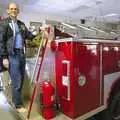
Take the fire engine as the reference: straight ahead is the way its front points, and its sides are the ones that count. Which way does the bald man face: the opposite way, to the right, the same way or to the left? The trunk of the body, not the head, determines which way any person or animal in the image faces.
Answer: to the right

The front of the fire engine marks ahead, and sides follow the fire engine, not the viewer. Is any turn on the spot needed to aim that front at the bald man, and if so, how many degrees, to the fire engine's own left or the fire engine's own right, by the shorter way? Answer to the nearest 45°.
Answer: approximately 135° to the fire engine's own left

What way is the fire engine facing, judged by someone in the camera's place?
facing away from the viewer and to the right of the viewer
